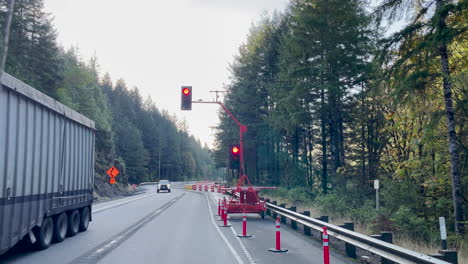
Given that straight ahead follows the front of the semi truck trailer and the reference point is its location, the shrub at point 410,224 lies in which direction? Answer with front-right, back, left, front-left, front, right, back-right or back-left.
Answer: back-left

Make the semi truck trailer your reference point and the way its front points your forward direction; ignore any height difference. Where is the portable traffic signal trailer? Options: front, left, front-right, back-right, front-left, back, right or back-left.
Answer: back

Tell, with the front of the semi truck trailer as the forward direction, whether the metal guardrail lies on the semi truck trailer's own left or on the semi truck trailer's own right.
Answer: on the semi truck trailer's own left

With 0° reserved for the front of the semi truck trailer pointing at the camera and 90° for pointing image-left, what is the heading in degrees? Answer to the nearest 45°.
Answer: approximately 45°
